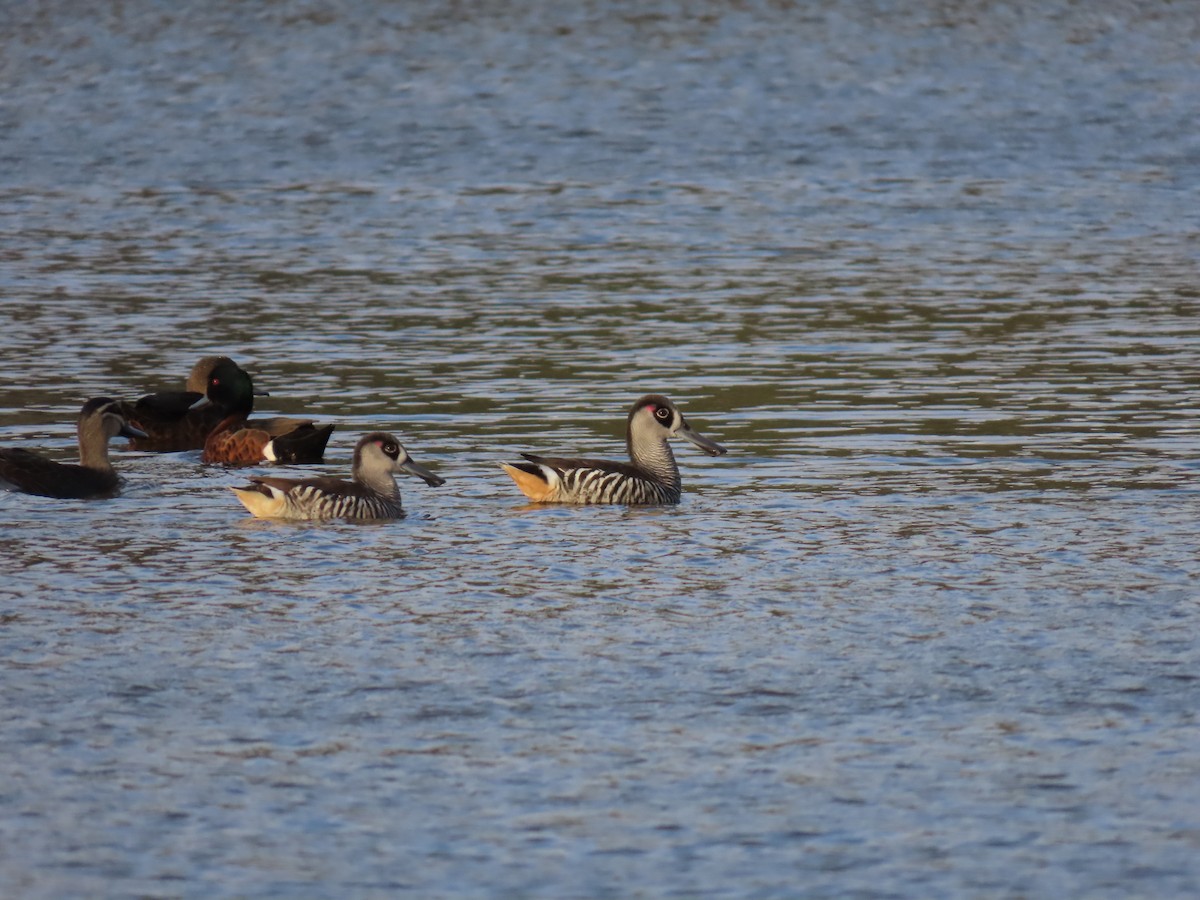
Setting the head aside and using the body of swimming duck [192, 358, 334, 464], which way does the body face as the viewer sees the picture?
to the viewer's left

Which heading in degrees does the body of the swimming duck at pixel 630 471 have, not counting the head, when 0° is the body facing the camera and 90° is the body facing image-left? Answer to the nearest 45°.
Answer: approximately 270°

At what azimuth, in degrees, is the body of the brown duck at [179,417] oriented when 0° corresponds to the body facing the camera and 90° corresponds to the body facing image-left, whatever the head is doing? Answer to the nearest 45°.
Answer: approximately 270°

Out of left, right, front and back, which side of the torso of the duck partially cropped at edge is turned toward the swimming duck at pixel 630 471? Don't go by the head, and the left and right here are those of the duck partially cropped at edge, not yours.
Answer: front

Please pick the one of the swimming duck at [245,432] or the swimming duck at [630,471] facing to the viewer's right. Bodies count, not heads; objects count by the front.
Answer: the swimming duck at [630,471]

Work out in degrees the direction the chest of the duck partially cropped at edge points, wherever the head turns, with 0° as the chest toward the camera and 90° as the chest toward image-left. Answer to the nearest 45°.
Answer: approximately 270°

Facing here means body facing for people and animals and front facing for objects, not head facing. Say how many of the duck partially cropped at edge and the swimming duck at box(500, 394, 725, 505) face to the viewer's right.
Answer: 2

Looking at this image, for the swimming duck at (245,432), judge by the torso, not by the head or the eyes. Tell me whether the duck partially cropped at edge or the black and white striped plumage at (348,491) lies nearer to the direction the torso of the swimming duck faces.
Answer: the duck partially cropped at edge

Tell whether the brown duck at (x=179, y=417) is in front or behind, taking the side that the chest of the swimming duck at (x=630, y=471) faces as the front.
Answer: behind

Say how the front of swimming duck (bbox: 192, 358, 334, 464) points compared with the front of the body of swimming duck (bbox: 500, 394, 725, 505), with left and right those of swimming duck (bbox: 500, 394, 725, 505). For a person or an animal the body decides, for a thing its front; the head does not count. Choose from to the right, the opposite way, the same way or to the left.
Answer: the opposite way

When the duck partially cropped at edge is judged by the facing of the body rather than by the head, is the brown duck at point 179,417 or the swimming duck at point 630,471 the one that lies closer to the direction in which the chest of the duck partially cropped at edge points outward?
the swimming duck

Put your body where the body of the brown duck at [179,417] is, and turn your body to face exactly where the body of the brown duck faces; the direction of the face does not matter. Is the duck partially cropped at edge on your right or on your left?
on your right
